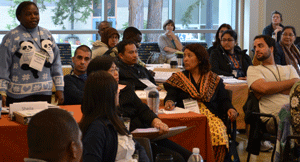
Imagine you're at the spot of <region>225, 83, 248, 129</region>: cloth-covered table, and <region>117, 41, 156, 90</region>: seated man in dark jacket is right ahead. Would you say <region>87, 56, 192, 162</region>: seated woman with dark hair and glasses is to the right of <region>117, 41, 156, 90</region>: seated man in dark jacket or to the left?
left

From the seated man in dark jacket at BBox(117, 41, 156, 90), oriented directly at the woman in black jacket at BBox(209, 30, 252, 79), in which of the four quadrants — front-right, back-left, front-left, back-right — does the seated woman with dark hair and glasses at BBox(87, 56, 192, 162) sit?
back-right

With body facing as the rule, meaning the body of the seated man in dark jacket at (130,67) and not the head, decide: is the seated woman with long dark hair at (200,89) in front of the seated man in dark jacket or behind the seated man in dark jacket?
in front

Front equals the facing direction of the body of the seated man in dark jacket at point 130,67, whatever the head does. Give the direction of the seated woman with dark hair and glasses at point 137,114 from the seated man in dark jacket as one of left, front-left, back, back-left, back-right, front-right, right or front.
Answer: front-right

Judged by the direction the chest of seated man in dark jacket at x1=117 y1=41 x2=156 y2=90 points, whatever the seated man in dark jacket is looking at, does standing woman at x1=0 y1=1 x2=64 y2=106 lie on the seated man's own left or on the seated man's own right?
on the seated man's own right

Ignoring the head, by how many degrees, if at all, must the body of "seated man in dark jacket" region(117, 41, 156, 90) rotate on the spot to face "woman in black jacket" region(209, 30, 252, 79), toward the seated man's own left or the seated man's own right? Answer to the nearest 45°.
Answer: approximately 90° to the seated man's own left

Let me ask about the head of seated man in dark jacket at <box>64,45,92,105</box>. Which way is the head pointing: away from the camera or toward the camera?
toward the camera
